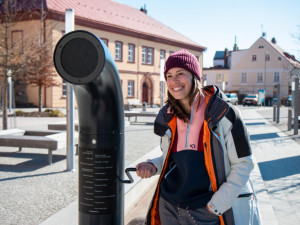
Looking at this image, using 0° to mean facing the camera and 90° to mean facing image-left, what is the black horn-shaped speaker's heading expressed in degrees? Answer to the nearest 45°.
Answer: approximately 45°

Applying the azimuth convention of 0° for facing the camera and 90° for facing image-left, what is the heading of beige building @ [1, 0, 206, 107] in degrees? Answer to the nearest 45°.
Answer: approximately 315°

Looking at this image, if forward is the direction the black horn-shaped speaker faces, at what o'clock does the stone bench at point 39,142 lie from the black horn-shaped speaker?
The stone bench is roughly at 4 o'clock from the black horn-shaped speaker.

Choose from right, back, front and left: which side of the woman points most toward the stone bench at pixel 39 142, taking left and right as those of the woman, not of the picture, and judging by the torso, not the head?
right
